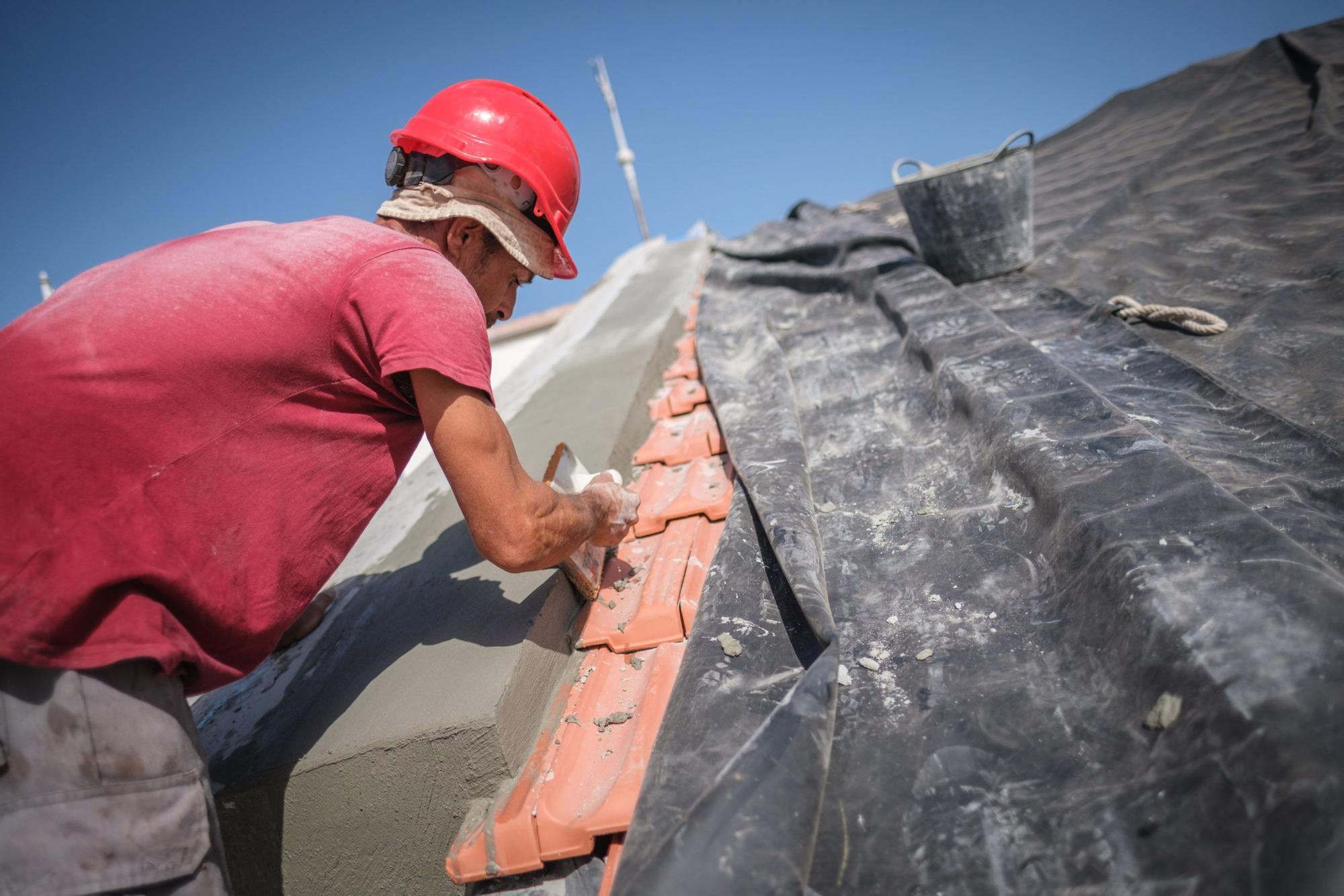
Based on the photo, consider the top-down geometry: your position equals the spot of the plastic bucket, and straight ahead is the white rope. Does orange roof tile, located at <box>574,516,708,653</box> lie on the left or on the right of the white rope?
right

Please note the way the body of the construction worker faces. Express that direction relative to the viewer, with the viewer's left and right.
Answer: facing to the right of the viewer

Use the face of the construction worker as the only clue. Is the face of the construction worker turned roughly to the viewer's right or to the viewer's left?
to the viewer's right

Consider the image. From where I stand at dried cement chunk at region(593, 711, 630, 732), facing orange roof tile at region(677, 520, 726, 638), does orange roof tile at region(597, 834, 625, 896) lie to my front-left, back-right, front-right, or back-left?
back-right

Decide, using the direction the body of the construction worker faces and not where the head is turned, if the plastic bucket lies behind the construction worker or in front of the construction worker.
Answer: in front

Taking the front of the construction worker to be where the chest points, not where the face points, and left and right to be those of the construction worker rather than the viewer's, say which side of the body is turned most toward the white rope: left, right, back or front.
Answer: front
